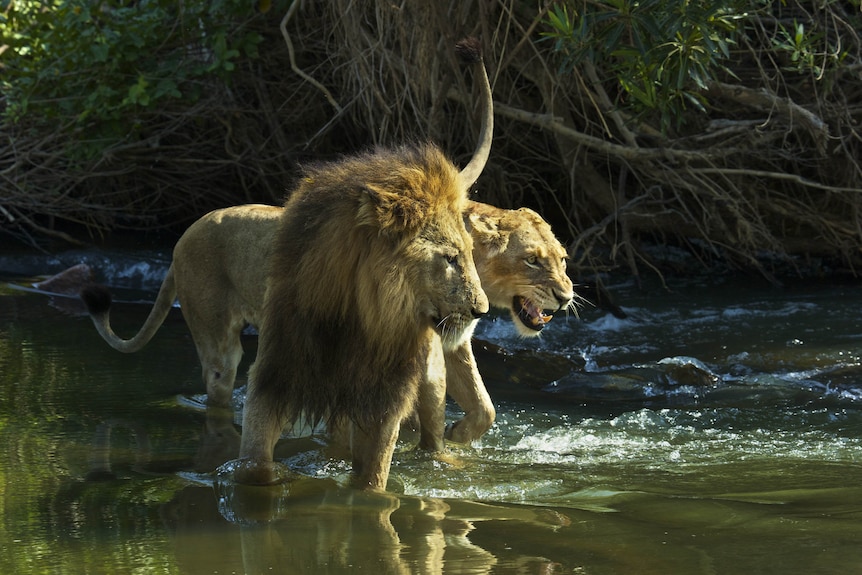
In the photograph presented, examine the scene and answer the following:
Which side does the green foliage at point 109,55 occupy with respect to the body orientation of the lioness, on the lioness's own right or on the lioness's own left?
on the lioness's own left

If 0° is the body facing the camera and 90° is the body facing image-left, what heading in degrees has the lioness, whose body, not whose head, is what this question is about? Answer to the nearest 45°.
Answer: approximately 270°

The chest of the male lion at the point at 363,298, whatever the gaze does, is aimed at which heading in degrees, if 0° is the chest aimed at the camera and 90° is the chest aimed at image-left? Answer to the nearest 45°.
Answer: approximately 315°

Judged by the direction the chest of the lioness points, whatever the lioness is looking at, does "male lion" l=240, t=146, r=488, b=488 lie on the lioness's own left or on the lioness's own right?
on the lioness's own right

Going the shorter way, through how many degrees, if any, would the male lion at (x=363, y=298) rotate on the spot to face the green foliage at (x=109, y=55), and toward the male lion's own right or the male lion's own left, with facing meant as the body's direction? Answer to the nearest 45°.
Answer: approximately 135° to the male lion's own left

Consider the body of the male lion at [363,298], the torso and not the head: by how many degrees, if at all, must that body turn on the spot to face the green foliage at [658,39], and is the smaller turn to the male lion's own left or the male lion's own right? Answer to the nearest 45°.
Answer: approximately 90° to the male lion's own left
